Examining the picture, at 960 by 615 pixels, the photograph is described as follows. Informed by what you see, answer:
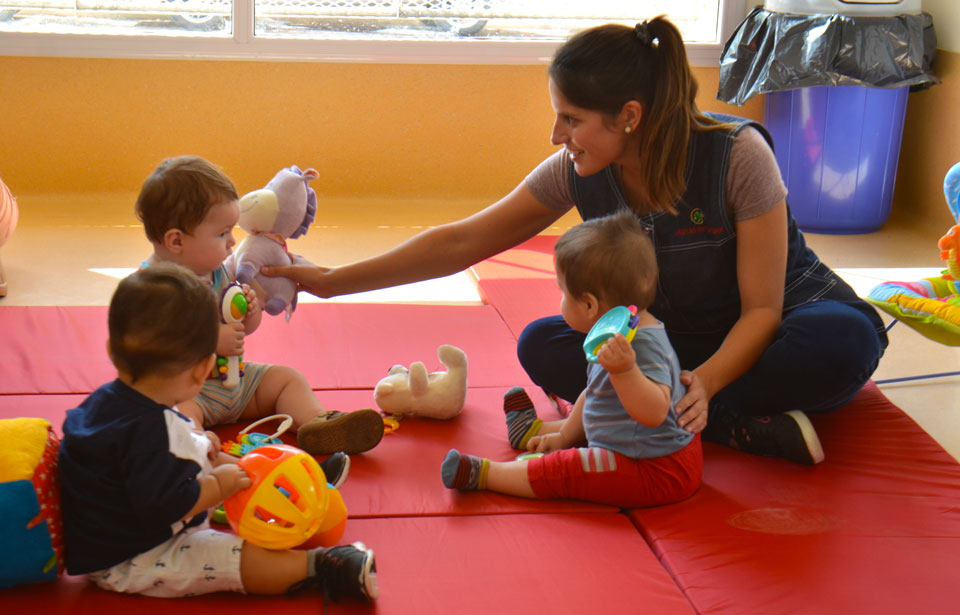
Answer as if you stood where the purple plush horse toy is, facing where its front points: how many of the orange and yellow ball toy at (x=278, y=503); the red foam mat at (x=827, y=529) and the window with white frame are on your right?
1

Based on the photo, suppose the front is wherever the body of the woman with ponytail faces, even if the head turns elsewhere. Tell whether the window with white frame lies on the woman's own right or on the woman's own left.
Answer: on the woman's own right

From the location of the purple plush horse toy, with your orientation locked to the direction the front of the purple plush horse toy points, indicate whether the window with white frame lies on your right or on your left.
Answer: on your right

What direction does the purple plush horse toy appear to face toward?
to the viewer's left

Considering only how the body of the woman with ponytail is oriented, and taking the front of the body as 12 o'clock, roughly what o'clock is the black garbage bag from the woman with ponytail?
The black garbage bag is roughly at 5 o'clock from the woman with ponytail.

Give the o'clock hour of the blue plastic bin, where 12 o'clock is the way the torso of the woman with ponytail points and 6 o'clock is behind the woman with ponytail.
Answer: The blue plastic bin is roughly at 5 o'clock from the woman with ponytail.

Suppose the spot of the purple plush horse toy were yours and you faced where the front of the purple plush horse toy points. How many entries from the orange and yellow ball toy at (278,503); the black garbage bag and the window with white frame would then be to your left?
1

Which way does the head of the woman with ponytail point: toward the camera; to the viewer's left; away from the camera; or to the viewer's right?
to the viewer's left

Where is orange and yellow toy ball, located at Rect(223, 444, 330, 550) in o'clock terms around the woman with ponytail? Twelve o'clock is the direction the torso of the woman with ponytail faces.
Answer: The orange and yellow toy ball is roughly at 12 o'clock from the woman with ponytail.

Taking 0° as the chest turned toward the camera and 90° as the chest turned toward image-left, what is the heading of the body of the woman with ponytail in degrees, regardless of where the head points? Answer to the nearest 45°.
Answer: approximately 45°
